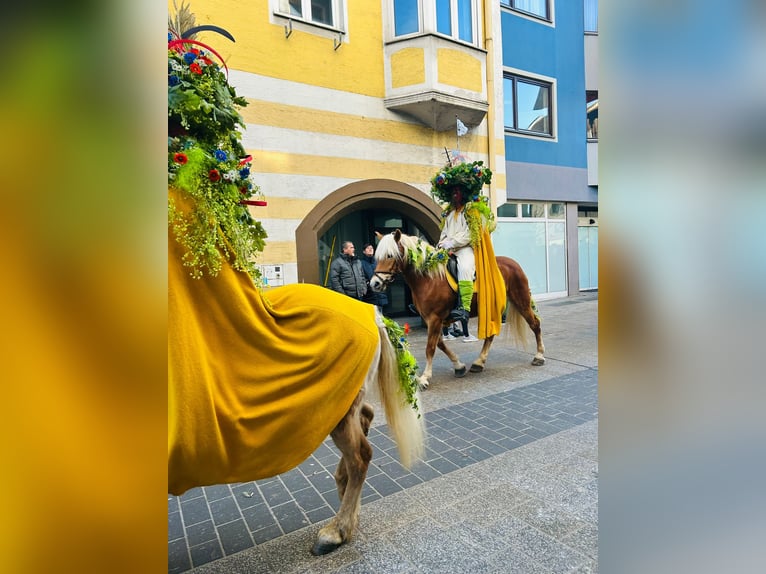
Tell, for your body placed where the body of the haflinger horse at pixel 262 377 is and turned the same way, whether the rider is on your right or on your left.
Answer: on your right

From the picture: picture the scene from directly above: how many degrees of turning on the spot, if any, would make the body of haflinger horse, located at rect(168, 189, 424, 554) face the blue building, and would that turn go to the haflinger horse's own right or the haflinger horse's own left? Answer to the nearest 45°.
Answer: approximately 135° to the haflinger horse's own right

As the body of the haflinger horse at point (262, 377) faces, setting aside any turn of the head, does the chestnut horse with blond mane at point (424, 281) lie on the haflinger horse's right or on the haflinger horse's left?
on the haflinger horse's right

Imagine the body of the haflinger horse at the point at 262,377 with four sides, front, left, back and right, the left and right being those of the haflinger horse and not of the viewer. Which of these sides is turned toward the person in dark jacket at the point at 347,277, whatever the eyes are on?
right

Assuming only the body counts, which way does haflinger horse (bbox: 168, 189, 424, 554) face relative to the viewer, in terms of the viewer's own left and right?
facing to the left of the viewer
